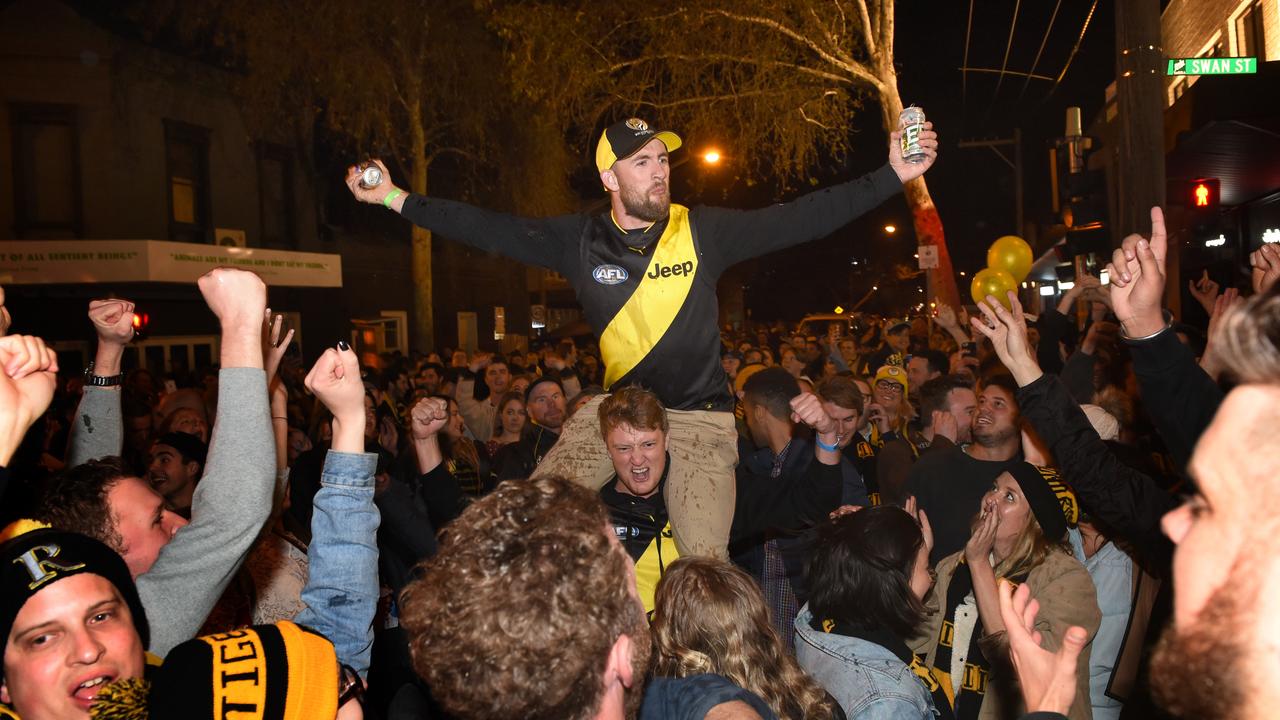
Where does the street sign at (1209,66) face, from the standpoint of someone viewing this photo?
facing the viewer

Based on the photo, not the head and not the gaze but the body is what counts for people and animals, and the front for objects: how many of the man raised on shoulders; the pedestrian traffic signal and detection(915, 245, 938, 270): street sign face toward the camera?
3

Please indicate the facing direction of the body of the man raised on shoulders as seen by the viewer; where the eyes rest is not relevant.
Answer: toward the camera

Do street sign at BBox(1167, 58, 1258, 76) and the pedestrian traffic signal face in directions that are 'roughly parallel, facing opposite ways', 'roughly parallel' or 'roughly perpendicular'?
roughly parallel

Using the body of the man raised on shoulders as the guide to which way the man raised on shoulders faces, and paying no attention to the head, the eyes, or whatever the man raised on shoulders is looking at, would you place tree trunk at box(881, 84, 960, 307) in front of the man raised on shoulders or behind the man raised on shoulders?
behind

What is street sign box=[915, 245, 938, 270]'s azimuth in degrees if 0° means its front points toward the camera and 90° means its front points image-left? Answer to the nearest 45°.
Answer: approximately 0°

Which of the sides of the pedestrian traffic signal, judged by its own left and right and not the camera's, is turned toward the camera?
front

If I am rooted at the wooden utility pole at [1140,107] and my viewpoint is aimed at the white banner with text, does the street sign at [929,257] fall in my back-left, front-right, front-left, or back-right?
front-right
